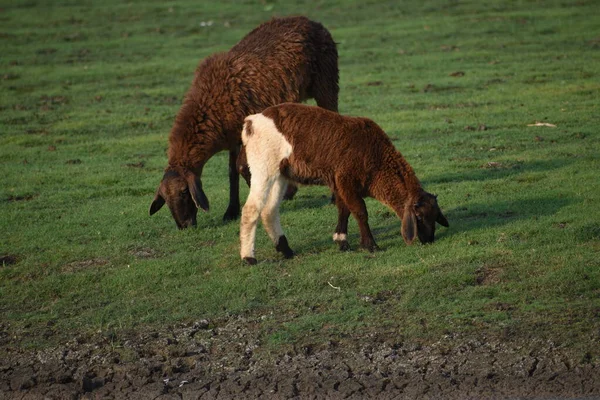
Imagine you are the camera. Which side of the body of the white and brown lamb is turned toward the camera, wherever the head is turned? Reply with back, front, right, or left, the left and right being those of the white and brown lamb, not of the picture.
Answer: right

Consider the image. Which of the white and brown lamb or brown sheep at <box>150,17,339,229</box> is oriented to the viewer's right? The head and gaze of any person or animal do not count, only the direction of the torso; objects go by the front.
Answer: the white and brown lamb

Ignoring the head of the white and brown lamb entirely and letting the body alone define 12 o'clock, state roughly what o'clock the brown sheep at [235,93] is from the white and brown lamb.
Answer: The brown sheep is roughly at 8 o'clock from the white and brown lamb.

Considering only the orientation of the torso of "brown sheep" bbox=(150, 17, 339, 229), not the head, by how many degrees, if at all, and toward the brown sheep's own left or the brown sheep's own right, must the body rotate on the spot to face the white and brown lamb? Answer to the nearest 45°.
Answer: approximately 45° to the brown sheep's own left

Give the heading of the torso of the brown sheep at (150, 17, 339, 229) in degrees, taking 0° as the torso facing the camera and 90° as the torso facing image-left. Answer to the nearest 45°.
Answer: approximately 45°

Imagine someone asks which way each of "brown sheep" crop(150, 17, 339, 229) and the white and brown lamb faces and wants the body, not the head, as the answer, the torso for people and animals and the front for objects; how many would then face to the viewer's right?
1
